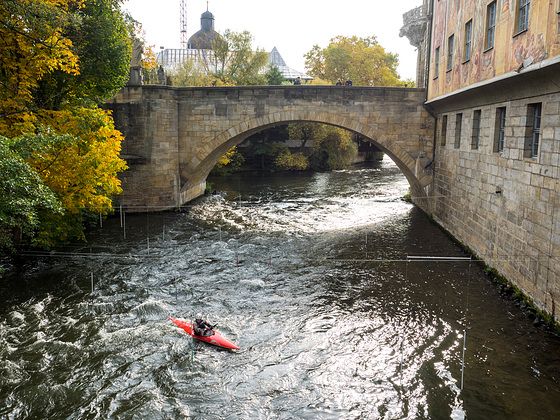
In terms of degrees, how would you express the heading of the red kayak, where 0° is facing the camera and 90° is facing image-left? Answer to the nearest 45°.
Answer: approximately 315°

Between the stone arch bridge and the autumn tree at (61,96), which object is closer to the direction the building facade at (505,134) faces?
the autumn tree

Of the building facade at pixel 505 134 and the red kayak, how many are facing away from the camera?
0

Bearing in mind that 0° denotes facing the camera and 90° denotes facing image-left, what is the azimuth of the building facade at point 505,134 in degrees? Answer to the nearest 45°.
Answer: approximately 45°

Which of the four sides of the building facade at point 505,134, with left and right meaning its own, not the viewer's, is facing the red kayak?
front

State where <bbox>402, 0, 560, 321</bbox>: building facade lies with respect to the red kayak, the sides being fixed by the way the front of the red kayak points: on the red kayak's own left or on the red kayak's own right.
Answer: on the red kayak's own left

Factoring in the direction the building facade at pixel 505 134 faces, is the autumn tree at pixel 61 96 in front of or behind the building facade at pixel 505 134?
in front

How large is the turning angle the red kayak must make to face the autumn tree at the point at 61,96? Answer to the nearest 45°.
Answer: approximately 180°

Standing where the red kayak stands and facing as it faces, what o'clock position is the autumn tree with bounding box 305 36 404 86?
The autumn tree is roughly at 8 o'clock from the red kayak.

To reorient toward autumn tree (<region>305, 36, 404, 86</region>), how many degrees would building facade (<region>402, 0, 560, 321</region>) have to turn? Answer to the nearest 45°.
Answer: approximately 135° to its right
